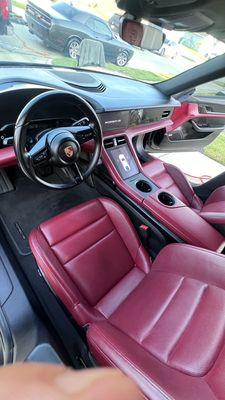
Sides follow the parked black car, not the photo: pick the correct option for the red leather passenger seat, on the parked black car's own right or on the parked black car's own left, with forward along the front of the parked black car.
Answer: on the parked black car's own right

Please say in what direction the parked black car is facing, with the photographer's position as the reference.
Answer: facing away from the viewer and to the right of the viewer

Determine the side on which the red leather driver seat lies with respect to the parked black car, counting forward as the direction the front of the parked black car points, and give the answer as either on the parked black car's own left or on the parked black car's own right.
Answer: on the parked black car's own right

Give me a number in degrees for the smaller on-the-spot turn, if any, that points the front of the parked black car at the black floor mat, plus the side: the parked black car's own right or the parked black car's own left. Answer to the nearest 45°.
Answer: approximately 135° to the parked black car's own right
